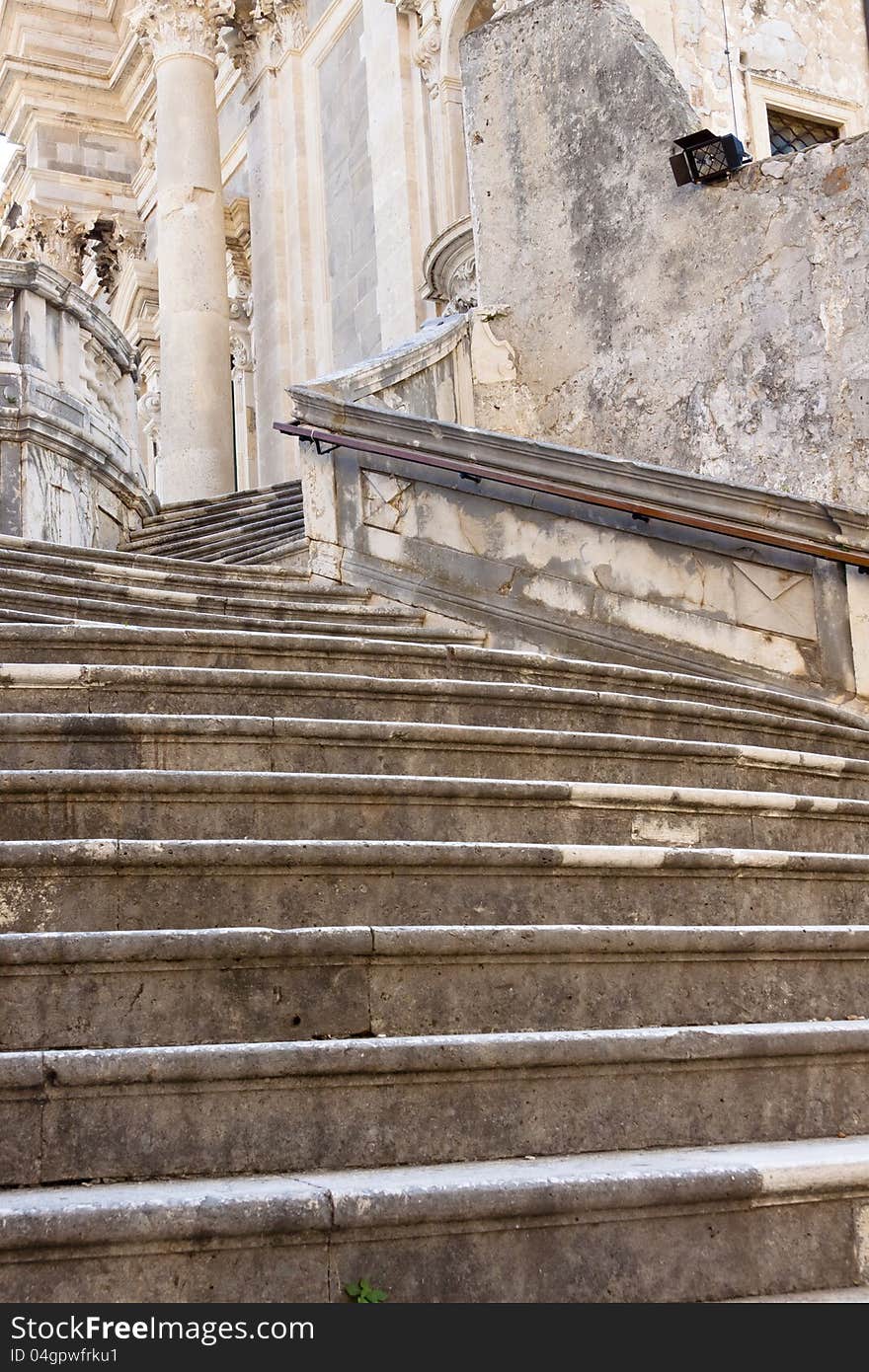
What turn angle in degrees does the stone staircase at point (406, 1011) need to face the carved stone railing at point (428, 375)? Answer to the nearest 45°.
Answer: approximately 180°

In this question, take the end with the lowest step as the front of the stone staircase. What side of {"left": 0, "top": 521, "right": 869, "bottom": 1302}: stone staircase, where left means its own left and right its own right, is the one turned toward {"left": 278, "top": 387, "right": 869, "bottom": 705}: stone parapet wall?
back

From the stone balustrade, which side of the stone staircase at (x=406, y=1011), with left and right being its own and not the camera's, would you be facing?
back

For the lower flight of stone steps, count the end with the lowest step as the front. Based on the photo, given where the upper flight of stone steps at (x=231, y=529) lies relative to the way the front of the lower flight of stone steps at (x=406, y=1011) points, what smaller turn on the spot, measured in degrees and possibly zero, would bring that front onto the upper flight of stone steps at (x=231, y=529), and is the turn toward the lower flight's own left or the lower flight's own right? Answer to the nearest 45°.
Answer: approximately 180°

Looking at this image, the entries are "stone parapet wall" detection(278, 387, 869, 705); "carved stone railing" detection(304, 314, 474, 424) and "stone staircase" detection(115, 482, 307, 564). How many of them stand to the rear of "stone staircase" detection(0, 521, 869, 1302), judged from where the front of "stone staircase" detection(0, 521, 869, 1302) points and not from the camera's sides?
3

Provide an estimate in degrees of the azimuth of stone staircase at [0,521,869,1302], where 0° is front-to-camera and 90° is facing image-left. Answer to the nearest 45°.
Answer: approximately 0°

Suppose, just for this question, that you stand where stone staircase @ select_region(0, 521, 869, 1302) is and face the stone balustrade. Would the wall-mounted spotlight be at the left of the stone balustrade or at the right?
right

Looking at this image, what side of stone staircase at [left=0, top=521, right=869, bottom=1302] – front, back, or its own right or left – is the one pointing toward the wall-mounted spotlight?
back
